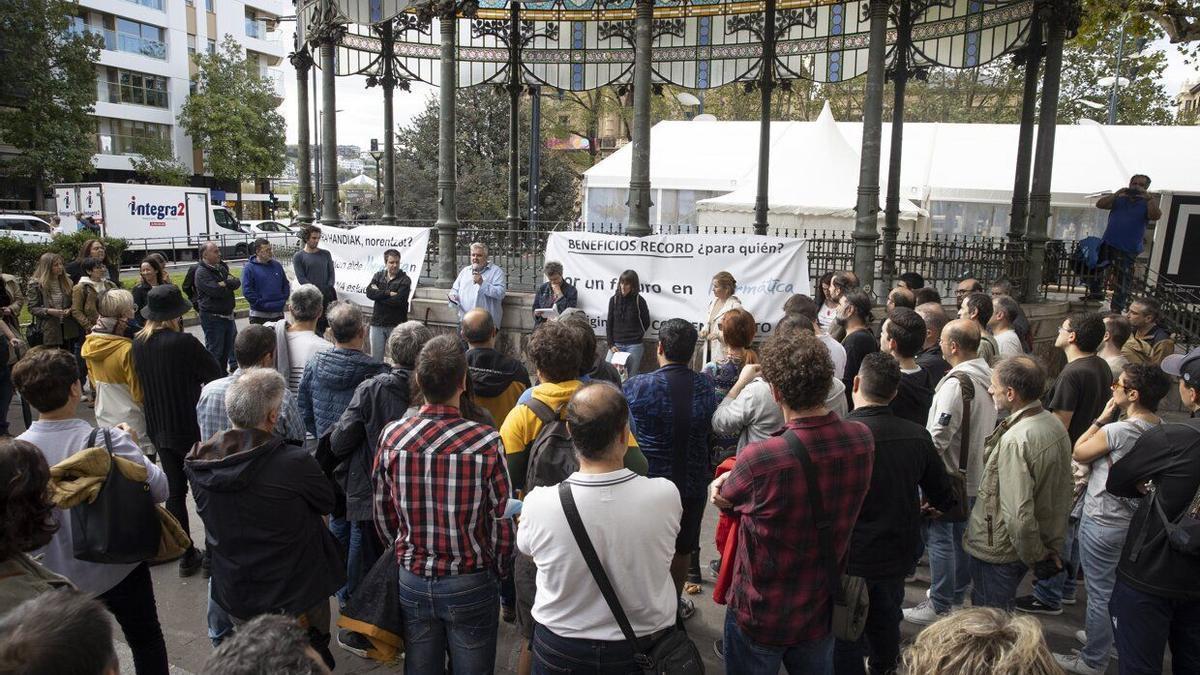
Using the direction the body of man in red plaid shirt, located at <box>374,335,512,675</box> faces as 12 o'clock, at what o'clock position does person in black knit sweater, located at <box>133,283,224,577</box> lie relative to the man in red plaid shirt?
The person in black knit sweater is roughly at 11 o'clock from the man in red plaid shirt.

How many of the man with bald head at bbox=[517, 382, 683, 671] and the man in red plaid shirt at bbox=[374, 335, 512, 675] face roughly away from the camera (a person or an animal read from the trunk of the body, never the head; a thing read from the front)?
2

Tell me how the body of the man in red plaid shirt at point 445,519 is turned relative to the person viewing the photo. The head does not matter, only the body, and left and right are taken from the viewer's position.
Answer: facing away from the viewer

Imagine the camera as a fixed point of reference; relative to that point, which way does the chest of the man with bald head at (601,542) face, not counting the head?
away from the camera

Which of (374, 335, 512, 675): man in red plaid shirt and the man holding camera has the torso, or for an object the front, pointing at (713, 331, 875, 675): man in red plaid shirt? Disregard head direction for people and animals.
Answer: the man holding camera

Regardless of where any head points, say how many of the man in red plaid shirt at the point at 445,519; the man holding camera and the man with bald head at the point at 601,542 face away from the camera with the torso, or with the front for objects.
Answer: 2

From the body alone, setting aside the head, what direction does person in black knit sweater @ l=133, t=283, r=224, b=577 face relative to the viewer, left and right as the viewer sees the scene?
facing away from the viewer and to the right of the viewer

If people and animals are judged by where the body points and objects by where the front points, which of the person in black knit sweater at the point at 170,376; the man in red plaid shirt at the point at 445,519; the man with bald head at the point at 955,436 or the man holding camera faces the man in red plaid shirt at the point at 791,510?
the man holding camera

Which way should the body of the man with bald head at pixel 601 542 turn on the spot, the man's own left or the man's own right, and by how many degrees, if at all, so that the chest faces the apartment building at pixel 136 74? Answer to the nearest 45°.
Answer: approximately 45° to the man's own left

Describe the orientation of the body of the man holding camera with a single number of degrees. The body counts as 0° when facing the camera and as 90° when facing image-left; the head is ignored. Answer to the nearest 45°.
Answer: approximately 0°

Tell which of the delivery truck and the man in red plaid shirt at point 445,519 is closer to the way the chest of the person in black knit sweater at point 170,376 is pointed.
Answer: the delivery truck

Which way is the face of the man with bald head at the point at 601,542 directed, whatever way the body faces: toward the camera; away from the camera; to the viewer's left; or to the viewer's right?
away from the camera

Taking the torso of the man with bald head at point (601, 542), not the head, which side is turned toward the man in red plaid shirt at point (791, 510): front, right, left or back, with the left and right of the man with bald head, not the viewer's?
right

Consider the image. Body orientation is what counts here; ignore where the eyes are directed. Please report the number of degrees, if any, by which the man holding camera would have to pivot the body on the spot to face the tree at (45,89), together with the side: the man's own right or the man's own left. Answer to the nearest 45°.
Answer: approximately 90° to the man's own right

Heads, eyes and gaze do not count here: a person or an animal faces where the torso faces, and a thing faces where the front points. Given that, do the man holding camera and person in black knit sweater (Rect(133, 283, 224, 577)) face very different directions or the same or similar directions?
very different directions
